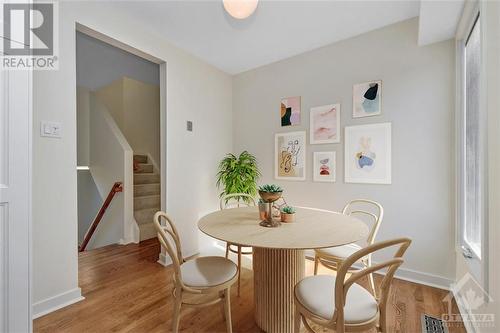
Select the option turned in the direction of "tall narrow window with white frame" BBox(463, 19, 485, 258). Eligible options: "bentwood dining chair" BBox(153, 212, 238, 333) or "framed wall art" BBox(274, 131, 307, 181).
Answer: the bentwood dining chair

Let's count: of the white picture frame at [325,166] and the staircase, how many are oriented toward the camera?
2

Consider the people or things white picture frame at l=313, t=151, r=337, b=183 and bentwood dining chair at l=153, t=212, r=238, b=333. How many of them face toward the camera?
1

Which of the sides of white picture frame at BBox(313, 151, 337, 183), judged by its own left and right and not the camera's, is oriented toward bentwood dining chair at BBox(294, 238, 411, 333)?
front

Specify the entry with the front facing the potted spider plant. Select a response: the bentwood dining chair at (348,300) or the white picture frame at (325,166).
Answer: the bentwood dining chair

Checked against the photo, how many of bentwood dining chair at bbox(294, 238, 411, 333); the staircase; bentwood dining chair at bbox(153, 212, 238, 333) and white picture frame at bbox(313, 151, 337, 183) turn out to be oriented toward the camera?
2

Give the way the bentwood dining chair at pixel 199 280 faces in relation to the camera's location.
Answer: facing to the right of the viewer

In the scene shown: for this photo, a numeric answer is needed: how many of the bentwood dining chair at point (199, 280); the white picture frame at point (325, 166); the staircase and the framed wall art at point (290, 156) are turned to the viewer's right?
1

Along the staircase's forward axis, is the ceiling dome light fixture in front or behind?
in front

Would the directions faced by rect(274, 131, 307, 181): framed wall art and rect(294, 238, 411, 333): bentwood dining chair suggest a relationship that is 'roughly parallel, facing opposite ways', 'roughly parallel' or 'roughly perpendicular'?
roughly perpendicular

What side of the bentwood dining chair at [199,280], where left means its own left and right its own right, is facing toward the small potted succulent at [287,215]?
front

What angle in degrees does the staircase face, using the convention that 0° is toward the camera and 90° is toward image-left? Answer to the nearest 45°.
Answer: approximately 0°

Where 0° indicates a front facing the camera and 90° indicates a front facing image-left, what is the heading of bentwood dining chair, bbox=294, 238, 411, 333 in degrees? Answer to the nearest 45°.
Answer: approximately 135°

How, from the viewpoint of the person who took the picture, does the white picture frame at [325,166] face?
facing the viewer

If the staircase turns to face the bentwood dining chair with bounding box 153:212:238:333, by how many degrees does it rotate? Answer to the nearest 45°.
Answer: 0° — it already faces it

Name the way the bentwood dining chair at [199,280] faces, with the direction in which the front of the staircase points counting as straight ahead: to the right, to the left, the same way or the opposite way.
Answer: to the left

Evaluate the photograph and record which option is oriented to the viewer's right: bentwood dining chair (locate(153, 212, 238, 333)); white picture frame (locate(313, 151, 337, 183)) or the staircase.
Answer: the bentwood dining chair
